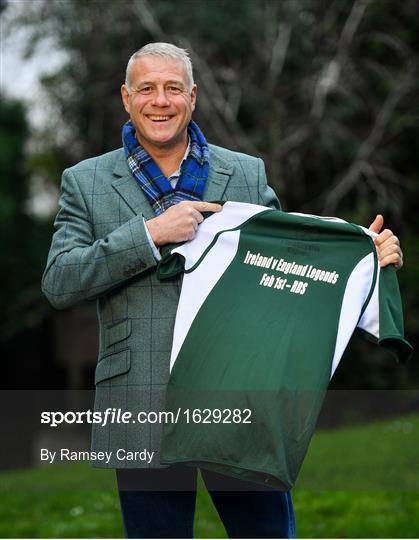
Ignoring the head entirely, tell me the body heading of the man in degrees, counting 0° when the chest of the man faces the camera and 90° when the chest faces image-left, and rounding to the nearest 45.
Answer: approximately 0°
